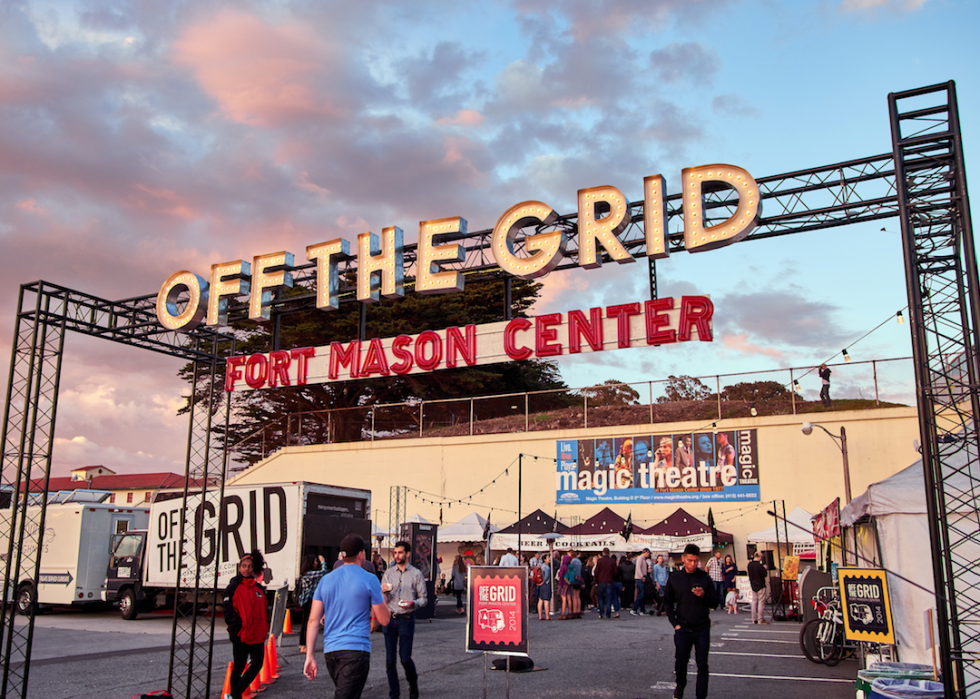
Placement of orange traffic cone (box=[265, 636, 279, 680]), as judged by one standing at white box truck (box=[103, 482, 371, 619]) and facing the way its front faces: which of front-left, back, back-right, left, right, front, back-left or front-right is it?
back-left

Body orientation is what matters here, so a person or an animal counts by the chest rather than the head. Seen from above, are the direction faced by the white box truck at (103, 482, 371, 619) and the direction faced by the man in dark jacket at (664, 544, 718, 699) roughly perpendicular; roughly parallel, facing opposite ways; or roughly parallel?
roughly perpendicular

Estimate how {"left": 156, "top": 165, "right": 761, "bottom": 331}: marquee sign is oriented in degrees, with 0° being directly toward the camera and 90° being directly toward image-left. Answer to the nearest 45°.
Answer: approximately 45°

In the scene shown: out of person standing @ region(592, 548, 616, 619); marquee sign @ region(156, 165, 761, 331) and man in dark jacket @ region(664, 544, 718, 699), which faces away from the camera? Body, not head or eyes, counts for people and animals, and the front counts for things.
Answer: the person standing

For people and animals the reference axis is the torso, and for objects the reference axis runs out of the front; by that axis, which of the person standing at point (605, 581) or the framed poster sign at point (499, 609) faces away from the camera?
the person standing

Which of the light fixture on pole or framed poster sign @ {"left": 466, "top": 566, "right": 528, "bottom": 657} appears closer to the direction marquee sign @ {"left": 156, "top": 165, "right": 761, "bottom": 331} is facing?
the framed poster sign

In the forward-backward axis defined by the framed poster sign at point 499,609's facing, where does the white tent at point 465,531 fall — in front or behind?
behind

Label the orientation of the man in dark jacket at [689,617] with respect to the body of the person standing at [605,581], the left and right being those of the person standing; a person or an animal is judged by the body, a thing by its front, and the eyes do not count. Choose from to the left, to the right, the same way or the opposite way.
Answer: the opposite way

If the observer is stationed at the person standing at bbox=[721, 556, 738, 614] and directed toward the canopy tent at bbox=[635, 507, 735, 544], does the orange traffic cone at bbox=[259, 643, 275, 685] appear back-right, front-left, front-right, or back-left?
back-left

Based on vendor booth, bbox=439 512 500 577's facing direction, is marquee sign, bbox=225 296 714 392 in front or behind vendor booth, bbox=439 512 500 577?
in front

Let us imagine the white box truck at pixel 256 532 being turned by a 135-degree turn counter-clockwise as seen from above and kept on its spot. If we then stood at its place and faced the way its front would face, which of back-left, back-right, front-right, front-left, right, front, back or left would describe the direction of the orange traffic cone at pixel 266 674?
front

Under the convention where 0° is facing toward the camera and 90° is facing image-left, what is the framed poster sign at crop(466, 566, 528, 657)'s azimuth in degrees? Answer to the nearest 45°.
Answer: approximately 0°

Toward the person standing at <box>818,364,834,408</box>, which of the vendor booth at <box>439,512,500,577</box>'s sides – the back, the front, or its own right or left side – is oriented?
left
